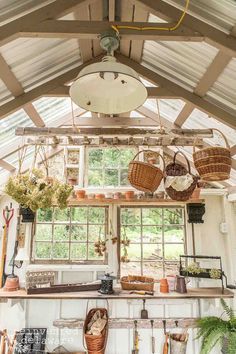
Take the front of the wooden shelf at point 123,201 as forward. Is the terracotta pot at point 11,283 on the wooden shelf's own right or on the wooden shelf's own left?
on the wooden shelf's own right

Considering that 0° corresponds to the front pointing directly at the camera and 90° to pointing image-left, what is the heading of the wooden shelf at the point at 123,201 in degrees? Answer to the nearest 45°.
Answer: approximately 0°
